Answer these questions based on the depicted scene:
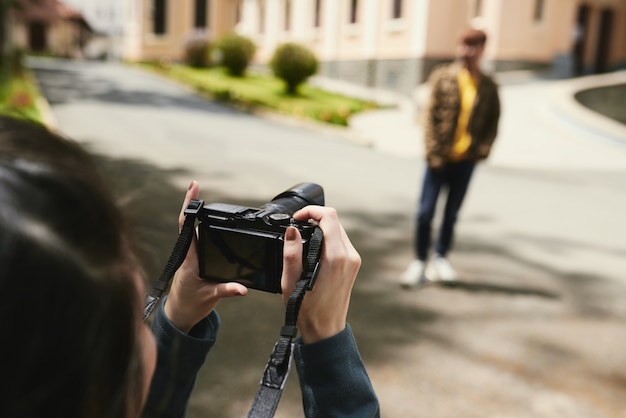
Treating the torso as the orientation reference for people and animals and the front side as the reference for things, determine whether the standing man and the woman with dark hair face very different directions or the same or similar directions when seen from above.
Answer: very different directions

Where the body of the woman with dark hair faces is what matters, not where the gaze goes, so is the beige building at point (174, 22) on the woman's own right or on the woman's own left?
on the woman's own left

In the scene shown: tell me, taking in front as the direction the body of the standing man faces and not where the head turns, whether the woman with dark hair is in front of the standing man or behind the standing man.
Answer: in front

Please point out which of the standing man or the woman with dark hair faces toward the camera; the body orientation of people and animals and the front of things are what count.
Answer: the standing man

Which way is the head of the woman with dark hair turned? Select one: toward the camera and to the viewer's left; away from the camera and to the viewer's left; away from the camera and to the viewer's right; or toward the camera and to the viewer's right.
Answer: away from the camera and to the viewer's right

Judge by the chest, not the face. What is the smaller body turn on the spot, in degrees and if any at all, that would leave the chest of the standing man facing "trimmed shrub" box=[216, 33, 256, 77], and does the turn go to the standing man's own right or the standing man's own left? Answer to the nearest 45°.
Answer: approximately 180°

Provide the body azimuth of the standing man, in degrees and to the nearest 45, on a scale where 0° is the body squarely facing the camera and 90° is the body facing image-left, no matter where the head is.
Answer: approximately 0°

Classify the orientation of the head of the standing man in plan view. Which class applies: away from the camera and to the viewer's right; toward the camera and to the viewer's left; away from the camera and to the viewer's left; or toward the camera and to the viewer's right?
toward the camera and to the viewer's left

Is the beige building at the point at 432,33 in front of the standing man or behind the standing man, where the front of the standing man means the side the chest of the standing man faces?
behind

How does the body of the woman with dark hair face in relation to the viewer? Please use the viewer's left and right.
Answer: facing away from the viewer and to the right of the viewer

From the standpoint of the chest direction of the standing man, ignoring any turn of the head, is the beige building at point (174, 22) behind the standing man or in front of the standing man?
behind

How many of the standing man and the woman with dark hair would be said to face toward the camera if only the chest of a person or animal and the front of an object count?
1

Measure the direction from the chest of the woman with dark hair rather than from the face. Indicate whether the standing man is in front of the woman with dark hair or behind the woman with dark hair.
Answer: in front

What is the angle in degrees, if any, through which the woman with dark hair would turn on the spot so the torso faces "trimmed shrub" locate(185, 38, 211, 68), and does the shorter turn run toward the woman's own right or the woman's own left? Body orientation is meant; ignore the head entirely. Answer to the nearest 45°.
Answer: approximately 45° to the woman's own left

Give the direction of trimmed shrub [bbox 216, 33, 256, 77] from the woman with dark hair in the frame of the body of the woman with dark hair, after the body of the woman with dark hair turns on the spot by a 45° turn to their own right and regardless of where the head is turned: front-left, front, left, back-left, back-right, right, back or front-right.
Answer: left

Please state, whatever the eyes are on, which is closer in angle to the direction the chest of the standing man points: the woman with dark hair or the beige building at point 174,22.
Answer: the woman with dark hair
